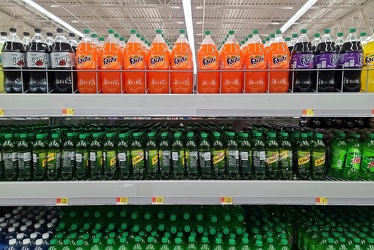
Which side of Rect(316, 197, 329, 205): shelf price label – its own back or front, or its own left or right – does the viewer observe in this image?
front

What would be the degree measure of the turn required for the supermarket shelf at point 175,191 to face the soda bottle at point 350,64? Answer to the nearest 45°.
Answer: approximately 90° to its left

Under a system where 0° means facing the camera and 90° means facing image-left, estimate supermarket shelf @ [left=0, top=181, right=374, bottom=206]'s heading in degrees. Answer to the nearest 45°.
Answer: approximately 0°

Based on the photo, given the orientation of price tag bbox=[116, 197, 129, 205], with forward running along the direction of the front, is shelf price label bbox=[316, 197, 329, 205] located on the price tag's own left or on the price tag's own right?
on the price tag's own left

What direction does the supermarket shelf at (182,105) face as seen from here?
toward the camera

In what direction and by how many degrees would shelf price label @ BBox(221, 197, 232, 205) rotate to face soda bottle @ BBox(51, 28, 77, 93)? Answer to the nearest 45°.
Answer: approximately 90° to its right

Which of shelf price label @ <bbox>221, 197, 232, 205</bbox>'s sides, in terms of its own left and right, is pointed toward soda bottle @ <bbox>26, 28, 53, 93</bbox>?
right

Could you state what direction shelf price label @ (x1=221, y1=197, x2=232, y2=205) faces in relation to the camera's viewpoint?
facing the viewer

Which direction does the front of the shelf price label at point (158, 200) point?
toward the camera

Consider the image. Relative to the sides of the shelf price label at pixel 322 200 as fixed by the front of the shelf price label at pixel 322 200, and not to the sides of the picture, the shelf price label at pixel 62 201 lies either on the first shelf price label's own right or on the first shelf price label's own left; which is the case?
on the first shelf price label's own right
